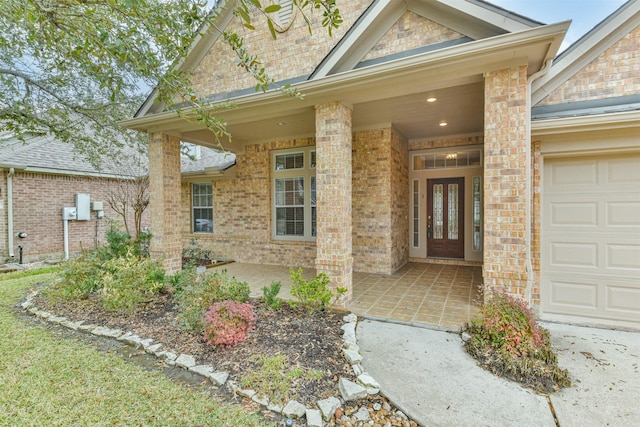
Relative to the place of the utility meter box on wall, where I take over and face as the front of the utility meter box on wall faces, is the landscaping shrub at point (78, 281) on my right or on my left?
on my right

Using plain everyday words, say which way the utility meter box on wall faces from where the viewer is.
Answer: facing the viewer and to the right of the viewer

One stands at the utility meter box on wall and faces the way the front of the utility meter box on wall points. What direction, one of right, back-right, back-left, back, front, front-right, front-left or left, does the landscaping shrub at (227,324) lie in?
front-right

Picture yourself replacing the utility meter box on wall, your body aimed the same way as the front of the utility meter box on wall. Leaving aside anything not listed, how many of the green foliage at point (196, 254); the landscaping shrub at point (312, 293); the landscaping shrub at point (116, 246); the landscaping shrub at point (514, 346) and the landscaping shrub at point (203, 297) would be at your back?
0

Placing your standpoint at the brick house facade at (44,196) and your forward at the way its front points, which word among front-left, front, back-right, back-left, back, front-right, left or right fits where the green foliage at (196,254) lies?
front

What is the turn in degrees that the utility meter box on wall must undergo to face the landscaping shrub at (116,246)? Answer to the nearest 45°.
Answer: approximately 45° to its right

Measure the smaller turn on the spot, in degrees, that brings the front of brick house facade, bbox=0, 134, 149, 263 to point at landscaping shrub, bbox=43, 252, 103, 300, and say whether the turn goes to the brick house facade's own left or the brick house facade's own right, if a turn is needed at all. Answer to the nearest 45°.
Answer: approximately 45° to the brick house facade's own right

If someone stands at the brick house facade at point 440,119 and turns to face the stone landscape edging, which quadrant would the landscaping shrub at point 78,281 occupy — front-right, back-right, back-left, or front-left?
front-right

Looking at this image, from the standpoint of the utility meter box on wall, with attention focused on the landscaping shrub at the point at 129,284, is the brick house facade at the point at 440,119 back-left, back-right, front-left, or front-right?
front-left

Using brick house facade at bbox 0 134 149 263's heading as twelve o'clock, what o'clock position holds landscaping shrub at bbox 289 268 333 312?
The landscaping shrub is roughly at 1 o'clock from the brick house facade.

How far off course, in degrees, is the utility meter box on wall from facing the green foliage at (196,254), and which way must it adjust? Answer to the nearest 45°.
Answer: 0° — it already faces it

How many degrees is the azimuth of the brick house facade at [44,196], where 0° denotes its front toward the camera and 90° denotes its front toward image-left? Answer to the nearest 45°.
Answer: approximately 315°

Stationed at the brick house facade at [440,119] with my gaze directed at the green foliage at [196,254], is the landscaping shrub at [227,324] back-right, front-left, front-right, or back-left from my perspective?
front-left
